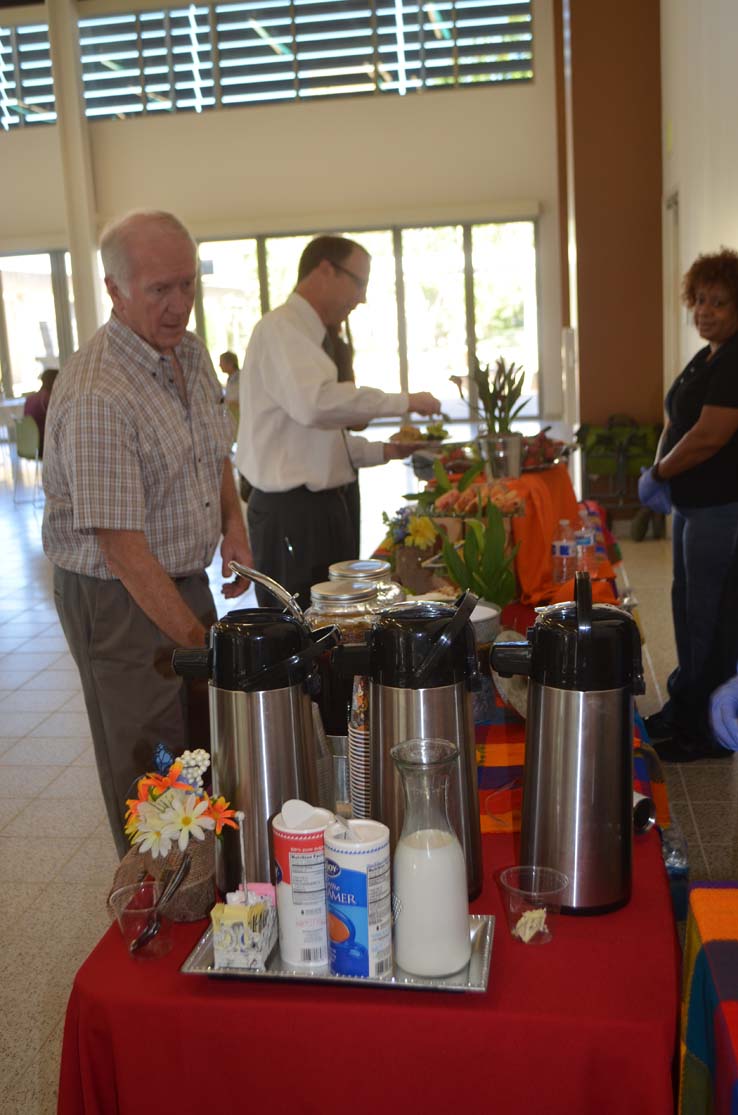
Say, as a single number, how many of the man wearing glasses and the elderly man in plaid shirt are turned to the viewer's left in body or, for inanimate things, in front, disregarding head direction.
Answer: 0

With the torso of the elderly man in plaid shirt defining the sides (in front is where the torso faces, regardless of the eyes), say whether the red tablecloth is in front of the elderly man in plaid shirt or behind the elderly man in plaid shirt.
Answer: in front

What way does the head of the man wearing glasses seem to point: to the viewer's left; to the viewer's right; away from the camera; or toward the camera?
to the viewer's right

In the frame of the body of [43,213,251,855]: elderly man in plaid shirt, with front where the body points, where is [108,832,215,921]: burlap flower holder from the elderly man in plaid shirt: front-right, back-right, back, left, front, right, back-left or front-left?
front-right

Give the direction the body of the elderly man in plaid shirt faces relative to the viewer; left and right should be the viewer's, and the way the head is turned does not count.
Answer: facing the viewer and to the right of the viewer

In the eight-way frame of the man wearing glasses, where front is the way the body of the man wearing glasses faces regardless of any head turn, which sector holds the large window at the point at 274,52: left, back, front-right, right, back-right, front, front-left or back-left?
left

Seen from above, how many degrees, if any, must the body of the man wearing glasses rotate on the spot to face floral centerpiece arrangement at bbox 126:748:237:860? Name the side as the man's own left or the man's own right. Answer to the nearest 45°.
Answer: approximately 90° to the man's own right

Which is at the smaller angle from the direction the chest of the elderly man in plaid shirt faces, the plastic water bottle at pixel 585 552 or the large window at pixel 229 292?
the plastic water bottle

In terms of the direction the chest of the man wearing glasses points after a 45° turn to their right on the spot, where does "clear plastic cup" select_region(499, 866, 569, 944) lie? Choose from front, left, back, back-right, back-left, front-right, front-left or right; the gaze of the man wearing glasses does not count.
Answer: front-right

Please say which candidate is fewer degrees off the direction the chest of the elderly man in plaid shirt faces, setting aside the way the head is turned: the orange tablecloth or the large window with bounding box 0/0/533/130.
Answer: the orange tablecloth

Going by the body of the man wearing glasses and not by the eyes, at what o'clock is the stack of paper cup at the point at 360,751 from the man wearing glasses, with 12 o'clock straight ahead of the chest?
The stack of paper cup is roughly at 3 o'clock from the man wearing glasses.

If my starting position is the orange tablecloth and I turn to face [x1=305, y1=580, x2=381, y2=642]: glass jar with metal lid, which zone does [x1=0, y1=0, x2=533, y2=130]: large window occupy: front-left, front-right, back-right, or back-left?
back-right

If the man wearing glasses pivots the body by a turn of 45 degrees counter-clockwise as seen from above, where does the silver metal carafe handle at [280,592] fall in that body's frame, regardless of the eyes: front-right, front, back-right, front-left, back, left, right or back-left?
back-right

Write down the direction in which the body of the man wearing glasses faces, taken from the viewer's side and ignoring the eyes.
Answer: to the viewer's right

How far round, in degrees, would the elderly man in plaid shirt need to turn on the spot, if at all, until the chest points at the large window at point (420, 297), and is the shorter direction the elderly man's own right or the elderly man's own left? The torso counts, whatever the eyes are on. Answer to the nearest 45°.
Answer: approximately 135° to the elderly man's own left
